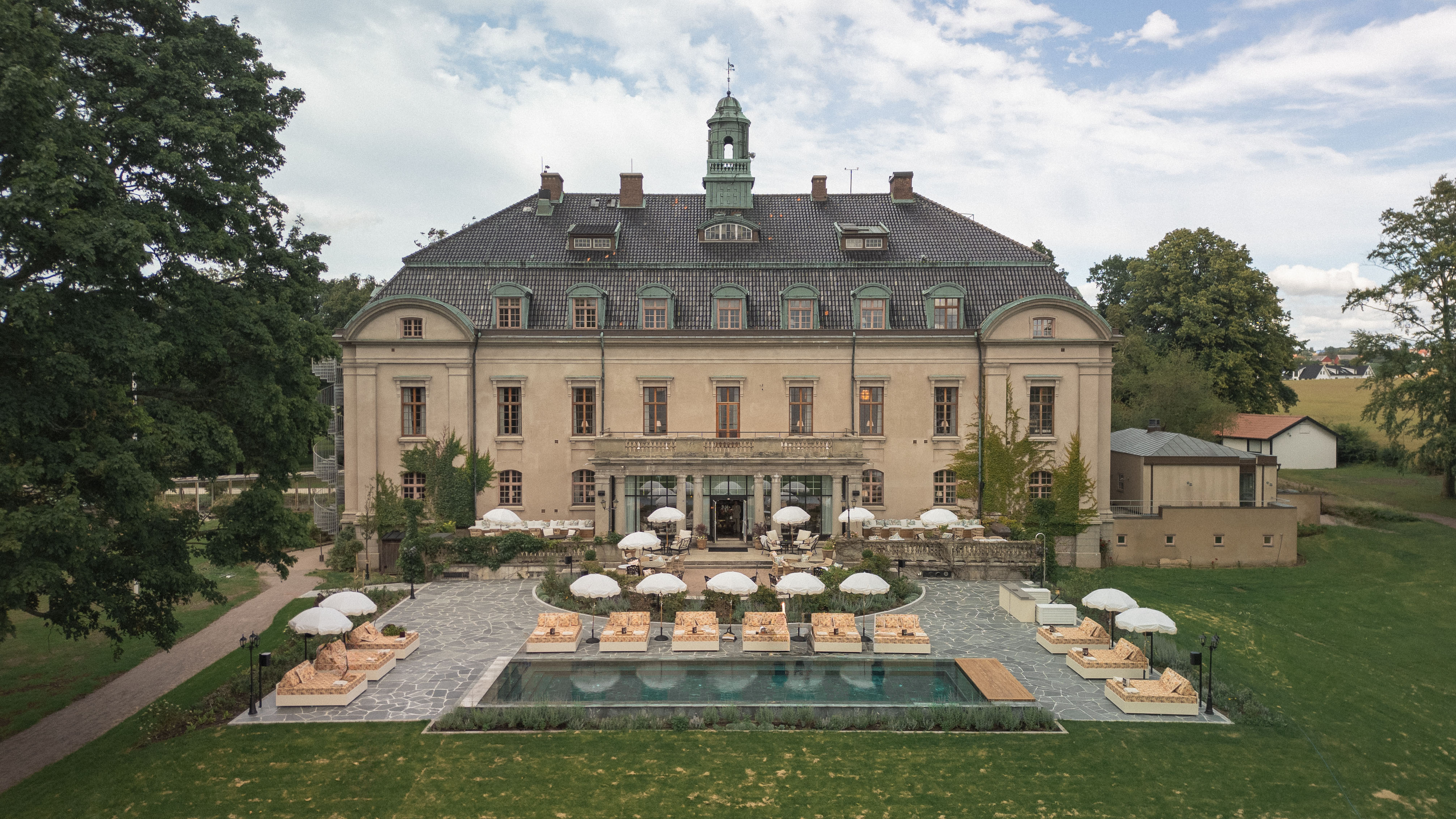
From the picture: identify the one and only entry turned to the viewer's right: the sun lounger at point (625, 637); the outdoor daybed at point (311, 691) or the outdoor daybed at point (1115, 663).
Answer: the outdoor daybed at point (311, 691)

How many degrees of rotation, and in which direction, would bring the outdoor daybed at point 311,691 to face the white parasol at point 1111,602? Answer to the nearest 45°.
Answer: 0° — it already faces it

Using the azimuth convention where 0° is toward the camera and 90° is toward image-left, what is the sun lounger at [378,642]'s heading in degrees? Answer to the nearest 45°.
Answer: approximately 270°

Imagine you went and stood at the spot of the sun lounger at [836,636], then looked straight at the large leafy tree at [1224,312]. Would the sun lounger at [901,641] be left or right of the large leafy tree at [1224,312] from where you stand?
right

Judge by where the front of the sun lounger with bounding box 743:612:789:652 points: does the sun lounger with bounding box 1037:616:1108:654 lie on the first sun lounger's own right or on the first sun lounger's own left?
on the first sun lounger's own left

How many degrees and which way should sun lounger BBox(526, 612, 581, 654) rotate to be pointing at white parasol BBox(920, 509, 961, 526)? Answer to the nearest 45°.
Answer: approximately 135° to its left

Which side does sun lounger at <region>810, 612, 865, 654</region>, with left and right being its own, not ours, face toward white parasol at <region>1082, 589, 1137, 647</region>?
left

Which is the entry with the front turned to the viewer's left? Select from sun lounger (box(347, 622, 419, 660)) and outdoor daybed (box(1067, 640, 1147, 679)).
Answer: the outdoor daybed

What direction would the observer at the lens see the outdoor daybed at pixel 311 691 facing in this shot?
facing to the right of the viewer

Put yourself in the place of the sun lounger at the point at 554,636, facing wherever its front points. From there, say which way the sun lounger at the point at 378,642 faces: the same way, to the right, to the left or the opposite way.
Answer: to the left
